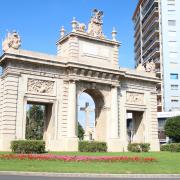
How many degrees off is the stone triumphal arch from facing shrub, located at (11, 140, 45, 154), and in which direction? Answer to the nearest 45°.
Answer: approximately 90° to its right

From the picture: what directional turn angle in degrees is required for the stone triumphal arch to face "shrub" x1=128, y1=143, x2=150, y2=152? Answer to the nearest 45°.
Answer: approximately 45° to its left

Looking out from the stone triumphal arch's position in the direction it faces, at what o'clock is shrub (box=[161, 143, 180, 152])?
The shrub is roughly at 10 o'clock from the stone triumphal arch.

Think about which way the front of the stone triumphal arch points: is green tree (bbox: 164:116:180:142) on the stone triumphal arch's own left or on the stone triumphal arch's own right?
on the stone triumphal arch's own left

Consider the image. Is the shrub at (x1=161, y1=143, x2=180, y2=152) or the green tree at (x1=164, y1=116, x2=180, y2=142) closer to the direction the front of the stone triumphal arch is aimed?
the shrub

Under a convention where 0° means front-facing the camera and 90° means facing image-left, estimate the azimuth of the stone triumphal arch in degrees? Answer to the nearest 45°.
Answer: approximately 315°
